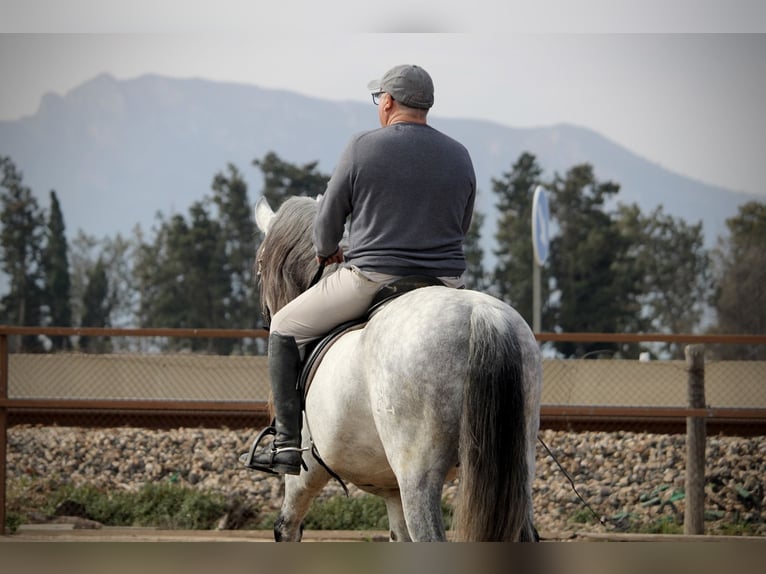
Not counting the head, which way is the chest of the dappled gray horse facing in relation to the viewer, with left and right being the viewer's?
facing away from the viewer and to the left of the viewer

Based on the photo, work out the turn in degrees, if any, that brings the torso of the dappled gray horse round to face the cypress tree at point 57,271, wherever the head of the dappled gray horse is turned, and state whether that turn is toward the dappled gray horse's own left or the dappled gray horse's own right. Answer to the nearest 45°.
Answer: approximately 45° to the dappled gray horse's own right

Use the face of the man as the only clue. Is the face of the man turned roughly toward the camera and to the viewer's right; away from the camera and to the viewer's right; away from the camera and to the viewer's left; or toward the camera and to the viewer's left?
away from the camera and to the viewer's left

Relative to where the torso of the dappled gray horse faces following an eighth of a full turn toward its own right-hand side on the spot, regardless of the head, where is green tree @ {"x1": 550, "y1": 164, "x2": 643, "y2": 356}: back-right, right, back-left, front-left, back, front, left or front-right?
front

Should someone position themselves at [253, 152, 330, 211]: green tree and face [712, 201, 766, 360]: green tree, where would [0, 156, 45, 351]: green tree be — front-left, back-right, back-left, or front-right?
back-right

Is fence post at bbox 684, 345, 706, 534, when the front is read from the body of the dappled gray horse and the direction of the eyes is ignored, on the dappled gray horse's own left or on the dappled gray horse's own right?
on the dappled gray horse's own right

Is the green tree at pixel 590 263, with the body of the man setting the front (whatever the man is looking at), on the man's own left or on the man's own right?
on the man's own right

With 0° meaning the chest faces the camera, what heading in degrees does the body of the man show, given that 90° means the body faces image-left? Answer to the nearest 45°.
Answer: approximately 135°

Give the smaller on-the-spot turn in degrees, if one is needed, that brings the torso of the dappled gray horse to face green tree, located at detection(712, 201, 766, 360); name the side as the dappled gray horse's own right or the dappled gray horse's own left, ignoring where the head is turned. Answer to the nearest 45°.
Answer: approximately 45° to the dappled gray horse's own right

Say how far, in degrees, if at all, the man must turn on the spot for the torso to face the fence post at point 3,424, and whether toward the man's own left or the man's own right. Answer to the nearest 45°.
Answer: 0° — they already face it
